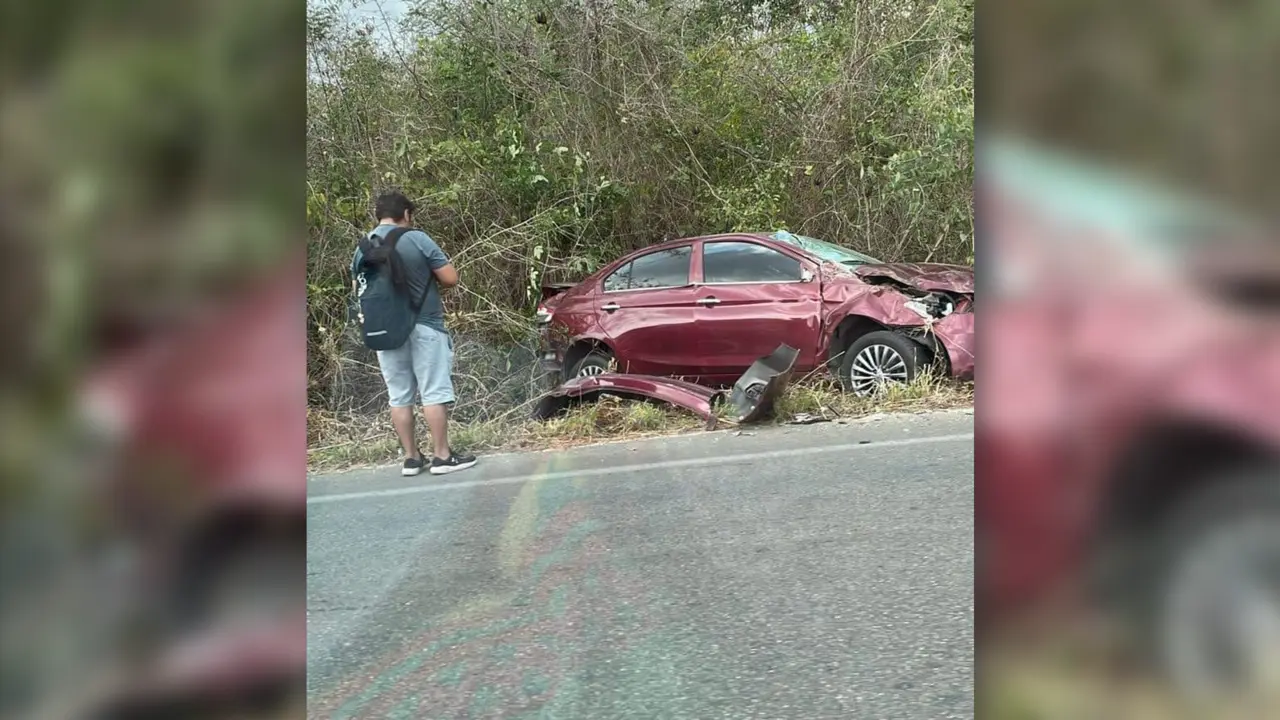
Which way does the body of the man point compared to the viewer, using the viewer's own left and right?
facing away from the viewer and to the right of the viewer

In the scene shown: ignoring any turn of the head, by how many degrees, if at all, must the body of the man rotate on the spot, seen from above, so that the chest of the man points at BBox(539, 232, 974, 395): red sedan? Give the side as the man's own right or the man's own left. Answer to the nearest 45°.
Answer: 0° — they already face it

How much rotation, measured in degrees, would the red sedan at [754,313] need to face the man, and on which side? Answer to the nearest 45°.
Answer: approximately 135° to its right

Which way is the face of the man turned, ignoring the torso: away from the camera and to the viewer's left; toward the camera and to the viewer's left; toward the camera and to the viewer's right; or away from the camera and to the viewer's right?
away from the camera and to the viewer's right

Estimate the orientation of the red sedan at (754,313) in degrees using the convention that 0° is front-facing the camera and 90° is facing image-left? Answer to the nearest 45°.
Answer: approximately 270°
